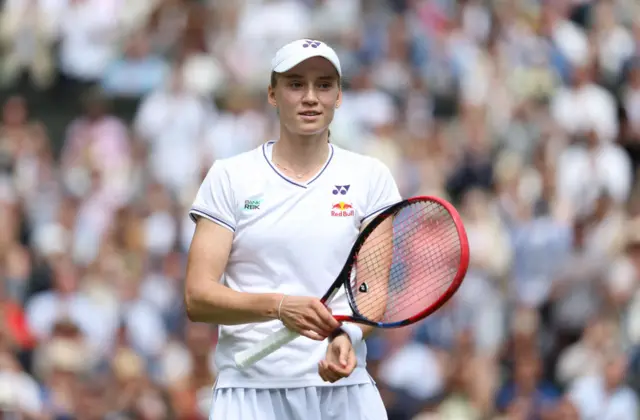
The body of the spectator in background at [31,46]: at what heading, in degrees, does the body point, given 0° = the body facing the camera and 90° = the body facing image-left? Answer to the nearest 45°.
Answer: approximately 0°

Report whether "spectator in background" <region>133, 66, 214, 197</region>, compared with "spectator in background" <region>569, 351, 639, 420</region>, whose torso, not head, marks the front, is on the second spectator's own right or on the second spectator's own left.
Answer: on the second spectator's own right

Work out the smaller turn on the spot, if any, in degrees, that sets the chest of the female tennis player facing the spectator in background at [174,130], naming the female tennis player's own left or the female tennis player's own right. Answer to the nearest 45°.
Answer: approximately 180°

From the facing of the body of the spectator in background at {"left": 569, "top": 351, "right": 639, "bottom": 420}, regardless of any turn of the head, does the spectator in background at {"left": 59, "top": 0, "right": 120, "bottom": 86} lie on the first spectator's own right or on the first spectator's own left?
on the first spectator's own right

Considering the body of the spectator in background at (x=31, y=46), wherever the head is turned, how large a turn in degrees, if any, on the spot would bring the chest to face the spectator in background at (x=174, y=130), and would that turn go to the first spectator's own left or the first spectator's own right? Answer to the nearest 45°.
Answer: approximately 45° to the first spectator's own left

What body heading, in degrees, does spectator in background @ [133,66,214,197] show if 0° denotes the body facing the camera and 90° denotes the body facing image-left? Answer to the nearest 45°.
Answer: approximately 0°

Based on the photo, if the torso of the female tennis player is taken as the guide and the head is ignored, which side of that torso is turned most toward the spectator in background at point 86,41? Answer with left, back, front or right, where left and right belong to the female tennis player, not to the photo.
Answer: back

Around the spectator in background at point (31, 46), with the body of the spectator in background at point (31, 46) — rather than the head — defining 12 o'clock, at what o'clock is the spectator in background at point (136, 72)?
the spectator in background at point (136, 72) is roughly at 10 o'clock from the spectator in background at point (31, 46).

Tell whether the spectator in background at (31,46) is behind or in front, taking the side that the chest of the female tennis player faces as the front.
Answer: behind

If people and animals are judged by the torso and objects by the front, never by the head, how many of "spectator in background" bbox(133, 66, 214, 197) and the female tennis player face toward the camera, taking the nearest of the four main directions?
2
